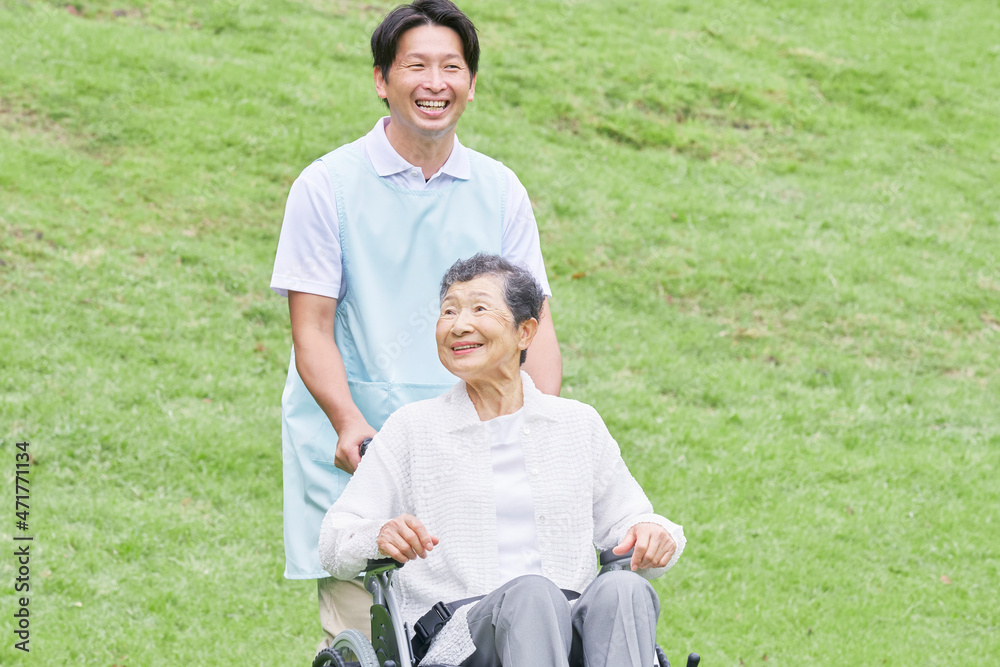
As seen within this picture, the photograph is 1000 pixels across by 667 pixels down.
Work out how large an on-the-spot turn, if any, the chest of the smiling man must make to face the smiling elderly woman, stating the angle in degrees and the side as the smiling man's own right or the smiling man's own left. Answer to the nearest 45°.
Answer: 0° — they already face them

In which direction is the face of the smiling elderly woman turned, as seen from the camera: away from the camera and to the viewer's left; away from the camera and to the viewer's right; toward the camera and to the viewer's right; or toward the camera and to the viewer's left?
toward the camera and to the viewer's left

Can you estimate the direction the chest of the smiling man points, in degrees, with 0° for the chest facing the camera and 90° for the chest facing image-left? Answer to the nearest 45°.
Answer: approximately 315°

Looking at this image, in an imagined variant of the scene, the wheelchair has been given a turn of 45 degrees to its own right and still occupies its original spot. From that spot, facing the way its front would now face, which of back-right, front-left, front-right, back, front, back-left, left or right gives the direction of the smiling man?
back
